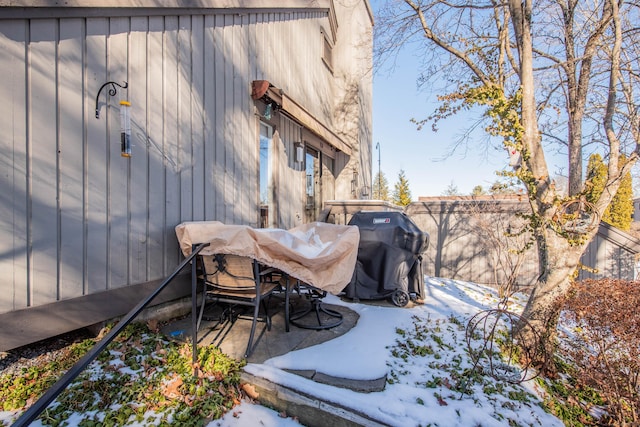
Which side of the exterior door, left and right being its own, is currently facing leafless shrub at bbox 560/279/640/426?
front

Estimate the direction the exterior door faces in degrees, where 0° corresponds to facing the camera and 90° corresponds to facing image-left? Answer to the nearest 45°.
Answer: approximately 315°
